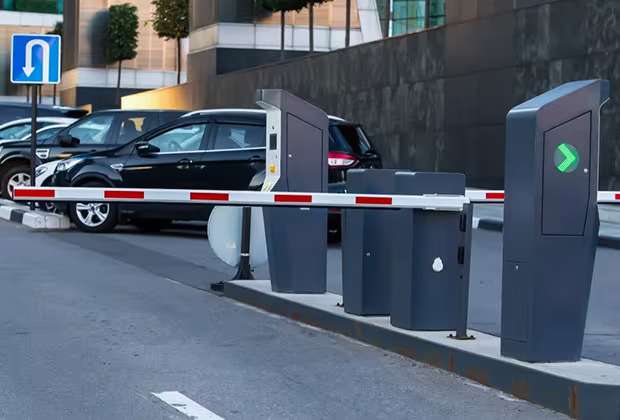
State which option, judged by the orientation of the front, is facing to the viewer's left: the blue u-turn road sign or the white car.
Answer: the white car

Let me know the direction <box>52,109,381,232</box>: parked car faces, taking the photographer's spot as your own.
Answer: facing to the left of the viewer

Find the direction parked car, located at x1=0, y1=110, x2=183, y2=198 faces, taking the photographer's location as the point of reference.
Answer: facing to the left of the viewer

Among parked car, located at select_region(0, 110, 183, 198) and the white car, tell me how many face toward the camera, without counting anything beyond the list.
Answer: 0

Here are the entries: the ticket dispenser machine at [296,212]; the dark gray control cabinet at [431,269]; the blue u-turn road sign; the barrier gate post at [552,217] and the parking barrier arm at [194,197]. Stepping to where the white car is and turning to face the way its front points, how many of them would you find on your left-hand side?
5

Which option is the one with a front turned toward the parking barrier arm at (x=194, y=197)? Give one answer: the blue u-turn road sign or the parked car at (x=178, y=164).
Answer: the blue u-turn road sign

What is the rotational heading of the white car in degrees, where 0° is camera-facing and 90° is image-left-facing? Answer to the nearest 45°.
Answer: approximately 90°

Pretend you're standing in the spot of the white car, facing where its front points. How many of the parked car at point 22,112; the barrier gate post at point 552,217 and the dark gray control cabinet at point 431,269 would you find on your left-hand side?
2

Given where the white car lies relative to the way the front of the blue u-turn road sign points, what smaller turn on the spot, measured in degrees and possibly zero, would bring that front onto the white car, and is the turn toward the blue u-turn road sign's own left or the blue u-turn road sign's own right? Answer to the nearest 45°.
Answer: approximately 180°

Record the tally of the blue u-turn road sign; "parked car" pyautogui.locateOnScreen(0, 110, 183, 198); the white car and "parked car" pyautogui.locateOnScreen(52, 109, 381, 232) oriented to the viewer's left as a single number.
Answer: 3

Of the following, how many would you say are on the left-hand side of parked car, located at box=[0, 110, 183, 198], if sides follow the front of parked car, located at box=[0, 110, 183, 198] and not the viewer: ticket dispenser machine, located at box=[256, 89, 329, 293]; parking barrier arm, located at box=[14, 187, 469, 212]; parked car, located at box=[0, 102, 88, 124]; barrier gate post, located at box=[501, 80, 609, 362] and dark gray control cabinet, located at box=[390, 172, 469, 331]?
4

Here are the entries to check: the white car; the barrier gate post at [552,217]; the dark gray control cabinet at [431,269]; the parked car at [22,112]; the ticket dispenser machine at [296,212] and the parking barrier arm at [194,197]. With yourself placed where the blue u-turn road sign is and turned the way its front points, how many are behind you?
2

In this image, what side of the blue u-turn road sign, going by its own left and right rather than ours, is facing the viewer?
front
